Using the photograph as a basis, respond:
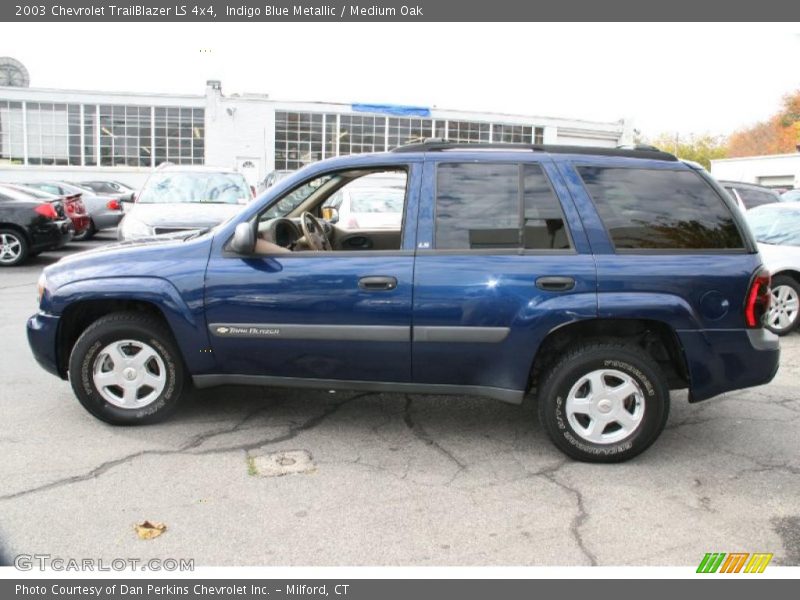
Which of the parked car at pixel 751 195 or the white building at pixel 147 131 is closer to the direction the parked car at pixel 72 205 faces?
the white building

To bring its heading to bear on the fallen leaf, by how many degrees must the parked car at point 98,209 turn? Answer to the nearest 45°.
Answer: approximately 135° to its left

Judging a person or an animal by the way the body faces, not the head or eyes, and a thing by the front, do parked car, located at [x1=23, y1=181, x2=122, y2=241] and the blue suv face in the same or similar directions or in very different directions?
same or similar directions

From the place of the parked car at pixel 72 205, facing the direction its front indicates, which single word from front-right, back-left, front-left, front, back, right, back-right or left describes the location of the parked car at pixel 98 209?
front-right

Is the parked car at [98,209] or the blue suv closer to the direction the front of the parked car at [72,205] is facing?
the parked car

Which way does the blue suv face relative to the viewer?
to the viewer's left

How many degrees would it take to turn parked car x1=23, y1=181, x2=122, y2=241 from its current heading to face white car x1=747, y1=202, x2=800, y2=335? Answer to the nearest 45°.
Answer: approximately 180°

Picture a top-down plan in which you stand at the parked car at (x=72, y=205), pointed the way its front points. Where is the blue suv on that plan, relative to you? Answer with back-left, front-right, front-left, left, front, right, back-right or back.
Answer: back-left

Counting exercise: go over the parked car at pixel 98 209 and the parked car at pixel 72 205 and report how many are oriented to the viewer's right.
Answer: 0

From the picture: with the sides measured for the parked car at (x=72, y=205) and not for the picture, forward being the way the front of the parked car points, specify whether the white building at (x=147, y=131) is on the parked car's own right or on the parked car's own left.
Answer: on the parked car's own right

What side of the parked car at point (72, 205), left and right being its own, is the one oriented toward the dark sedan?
left

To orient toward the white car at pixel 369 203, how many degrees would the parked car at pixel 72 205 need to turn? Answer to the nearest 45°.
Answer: approximately 180°

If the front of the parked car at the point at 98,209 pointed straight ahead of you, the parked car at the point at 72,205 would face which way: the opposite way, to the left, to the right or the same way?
the same way

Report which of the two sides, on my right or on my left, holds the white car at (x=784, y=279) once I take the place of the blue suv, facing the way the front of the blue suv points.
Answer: on my right
